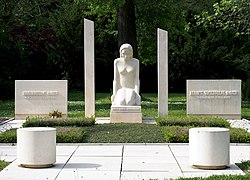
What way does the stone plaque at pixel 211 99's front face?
toward the camera

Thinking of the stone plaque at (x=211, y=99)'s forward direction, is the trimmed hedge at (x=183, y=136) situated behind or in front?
in front

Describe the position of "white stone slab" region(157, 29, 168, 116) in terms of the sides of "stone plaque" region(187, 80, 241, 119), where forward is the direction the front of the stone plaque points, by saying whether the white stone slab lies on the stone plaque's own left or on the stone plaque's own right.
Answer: on the stone plaque's own right

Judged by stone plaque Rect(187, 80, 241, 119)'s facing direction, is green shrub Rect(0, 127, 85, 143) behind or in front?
in front

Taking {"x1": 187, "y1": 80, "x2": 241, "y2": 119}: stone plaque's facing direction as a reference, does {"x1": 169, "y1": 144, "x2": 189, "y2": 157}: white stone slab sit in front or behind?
in front

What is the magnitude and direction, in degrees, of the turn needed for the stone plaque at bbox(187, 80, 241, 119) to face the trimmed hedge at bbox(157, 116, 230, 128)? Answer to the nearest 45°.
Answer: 0° — it already faces it

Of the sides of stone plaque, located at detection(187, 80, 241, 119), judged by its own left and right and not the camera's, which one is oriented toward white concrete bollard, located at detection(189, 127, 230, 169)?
front

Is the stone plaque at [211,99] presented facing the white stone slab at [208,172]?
yes

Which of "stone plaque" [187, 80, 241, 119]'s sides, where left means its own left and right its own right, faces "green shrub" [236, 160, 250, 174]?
front

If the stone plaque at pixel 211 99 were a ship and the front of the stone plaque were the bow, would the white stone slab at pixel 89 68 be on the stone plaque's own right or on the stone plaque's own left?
on the stone plaque's own right

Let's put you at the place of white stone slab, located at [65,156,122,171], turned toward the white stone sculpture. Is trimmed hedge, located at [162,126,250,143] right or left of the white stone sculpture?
right

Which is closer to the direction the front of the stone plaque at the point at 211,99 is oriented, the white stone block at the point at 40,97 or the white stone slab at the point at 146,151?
the white stone slab

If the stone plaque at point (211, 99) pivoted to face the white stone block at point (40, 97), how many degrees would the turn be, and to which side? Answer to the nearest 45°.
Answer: approximately 90° to its right

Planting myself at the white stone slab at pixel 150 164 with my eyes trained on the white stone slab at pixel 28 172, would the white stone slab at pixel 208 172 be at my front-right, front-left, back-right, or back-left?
back-left
